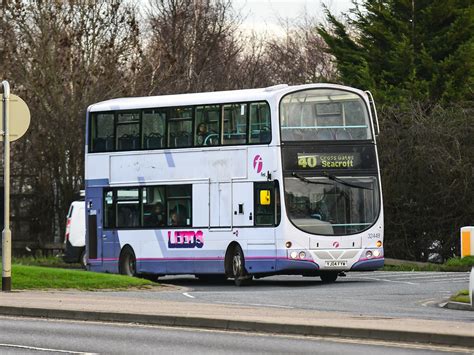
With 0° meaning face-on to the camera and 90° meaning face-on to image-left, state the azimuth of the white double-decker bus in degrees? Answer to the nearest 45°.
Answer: approximately 315°

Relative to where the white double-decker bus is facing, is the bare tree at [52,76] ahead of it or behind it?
behind

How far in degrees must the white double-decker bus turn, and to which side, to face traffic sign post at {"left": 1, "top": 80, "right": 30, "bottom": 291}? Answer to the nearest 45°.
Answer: approximately 90° to its right
